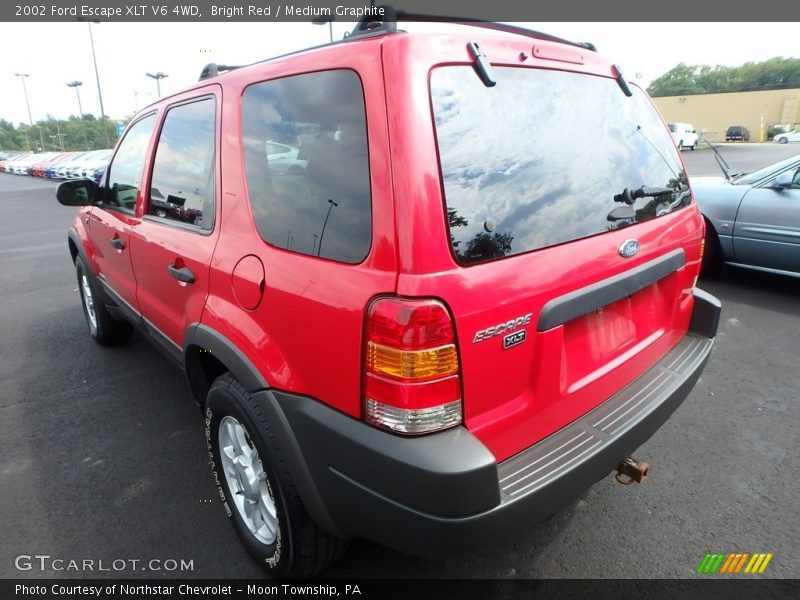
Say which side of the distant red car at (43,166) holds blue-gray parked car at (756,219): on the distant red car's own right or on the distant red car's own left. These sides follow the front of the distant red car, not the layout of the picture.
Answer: on the distant red car's own left

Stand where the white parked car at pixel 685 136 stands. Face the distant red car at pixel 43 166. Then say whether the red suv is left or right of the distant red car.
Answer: left

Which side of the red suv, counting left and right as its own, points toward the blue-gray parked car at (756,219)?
right

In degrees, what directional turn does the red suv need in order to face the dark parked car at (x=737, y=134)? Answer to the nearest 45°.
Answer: approximately 90° to its right

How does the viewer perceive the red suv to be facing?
facing away from the viewer and to the left of the viewer

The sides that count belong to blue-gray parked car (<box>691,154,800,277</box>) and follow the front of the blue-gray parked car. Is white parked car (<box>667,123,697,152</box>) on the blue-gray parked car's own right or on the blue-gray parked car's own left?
on the blue-gray parked car's own right

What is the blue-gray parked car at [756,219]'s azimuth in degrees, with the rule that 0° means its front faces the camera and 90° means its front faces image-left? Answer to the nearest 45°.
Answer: approximately 90°

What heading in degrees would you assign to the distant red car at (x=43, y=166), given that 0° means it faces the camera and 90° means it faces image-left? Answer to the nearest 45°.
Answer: approximately 45°
